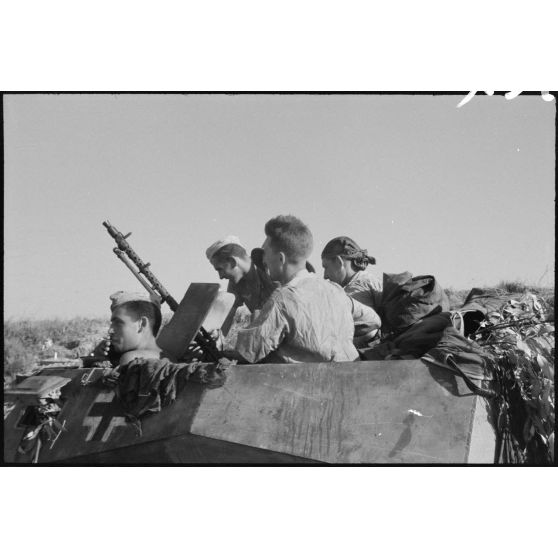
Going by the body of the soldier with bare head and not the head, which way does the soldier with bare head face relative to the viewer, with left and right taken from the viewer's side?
facing away from the viewer and to the left of the viewer

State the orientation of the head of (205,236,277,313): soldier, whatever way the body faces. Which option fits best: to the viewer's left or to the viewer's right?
to the viewer's left

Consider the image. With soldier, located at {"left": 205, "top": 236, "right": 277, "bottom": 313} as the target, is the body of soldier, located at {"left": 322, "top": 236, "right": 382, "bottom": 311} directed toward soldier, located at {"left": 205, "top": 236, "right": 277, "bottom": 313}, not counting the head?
yes

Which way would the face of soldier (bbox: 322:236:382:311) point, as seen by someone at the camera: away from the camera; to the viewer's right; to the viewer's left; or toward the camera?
to the viewer's left

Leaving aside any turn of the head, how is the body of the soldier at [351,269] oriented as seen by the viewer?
to the viewer's left

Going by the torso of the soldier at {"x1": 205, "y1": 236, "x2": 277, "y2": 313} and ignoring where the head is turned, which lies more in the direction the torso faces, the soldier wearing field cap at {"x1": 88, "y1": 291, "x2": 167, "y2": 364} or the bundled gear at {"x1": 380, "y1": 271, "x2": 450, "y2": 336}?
the soldier wearing field cap

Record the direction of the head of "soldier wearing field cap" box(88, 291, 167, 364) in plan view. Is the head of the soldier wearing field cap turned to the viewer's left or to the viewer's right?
to the viewer's left

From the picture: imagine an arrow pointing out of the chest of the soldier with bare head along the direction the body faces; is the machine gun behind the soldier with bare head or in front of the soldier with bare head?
in front

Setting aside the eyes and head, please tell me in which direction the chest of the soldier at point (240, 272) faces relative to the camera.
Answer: to the viewer's left

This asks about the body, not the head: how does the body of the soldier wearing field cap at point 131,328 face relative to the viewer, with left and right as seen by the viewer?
facing to the left of the viewer
